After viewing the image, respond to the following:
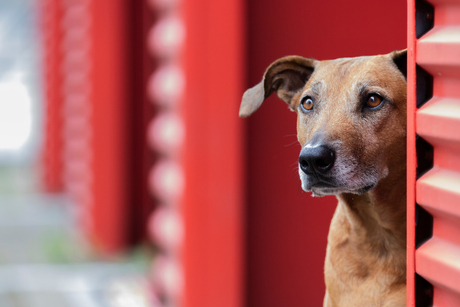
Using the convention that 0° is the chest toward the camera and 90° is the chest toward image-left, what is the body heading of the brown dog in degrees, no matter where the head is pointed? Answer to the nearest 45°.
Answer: approximately 45°
